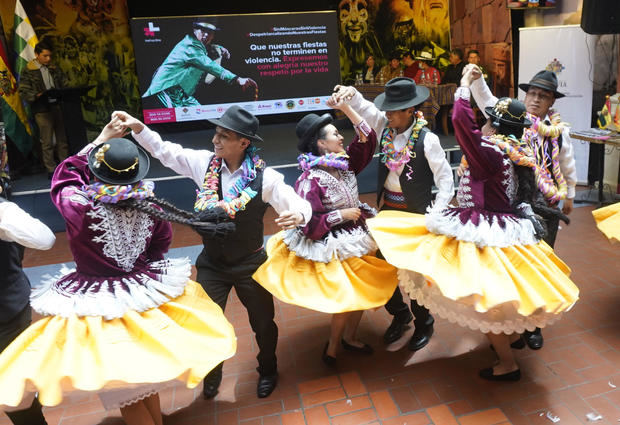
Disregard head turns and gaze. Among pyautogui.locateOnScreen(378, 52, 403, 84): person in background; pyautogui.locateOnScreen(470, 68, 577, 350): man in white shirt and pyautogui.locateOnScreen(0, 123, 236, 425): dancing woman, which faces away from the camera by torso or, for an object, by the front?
the dancing woman

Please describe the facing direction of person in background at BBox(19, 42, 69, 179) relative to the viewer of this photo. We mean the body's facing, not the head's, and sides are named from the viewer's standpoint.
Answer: facing the viewer and to the right of the viewer

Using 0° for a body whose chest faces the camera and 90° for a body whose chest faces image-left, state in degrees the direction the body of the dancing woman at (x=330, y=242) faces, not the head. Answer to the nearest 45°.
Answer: approximately 315°

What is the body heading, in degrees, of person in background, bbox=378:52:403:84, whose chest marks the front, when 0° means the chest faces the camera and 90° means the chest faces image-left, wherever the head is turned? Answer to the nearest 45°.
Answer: approximately 0°

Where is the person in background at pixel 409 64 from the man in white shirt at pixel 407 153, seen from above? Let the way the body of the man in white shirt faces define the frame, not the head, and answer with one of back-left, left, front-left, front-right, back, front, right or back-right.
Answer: back-right

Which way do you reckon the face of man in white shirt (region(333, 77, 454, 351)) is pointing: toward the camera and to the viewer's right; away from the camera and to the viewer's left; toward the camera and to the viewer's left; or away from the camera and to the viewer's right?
toward the camera and to the viewer's left

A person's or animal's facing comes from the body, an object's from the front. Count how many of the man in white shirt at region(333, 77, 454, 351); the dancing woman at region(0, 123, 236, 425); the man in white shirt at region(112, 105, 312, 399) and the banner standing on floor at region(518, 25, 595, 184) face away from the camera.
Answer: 1

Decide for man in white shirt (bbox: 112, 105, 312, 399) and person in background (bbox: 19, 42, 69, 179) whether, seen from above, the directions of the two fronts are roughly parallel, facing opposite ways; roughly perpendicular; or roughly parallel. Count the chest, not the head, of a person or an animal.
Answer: roughly perpendicular

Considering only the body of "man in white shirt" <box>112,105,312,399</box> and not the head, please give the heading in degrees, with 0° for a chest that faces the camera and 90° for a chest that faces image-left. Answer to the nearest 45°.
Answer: approximately 45°

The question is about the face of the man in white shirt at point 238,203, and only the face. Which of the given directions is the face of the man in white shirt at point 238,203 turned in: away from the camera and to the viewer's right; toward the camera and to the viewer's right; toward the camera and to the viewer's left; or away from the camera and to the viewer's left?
toward the camera and to the viewer's left

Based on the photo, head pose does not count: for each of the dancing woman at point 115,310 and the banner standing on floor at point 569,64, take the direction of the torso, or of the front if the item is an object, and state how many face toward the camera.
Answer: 1

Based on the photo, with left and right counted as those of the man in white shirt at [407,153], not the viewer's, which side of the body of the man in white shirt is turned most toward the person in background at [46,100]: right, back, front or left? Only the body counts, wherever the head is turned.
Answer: right
